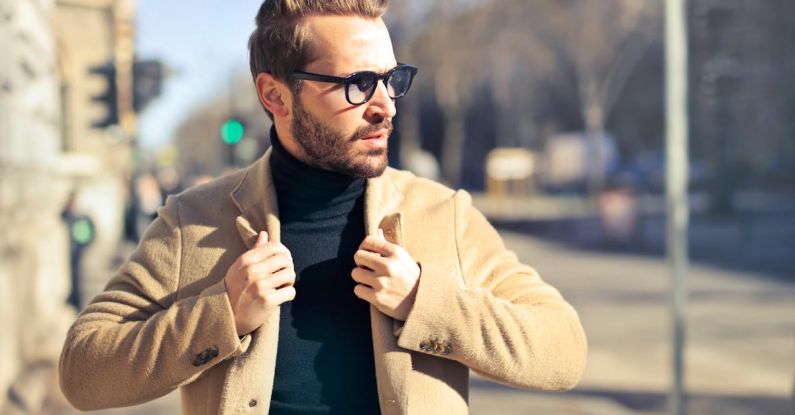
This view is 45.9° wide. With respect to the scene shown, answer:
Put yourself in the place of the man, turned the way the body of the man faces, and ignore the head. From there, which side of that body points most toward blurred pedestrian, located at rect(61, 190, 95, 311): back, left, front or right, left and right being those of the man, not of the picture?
back

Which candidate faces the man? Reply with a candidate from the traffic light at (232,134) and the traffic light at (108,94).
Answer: the traffic light at (232,134)

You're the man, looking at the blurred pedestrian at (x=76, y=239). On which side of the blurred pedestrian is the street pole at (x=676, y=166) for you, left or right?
right

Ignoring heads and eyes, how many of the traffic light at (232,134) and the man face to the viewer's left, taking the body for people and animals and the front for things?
0

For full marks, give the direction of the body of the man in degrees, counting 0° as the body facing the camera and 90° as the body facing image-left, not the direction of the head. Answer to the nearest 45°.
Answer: approximately 0°

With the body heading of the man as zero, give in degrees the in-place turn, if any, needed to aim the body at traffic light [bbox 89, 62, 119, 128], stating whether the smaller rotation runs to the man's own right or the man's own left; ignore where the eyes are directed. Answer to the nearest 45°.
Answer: approximately 180°
